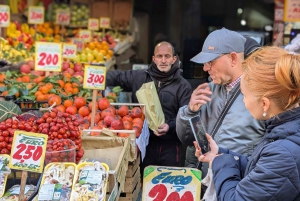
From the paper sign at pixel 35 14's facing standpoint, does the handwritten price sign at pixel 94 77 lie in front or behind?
in front

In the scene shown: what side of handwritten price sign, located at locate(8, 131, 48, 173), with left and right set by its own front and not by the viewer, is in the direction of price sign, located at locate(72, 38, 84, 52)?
back

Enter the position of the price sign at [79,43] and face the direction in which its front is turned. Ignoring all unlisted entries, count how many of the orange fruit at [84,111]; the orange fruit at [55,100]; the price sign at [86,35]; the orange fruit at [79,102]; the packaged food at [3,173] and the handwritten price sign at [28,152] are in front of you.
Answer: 5

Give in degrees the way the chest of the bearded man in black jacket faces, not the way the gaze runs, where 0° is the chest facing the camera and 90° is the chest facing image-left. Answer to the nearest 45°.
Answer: approximately 0°

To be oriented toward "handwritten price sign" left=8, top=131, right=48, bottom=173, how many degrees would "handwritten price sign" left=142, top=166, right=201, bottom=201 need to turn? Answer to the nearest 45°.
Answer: approximately 135° to its right

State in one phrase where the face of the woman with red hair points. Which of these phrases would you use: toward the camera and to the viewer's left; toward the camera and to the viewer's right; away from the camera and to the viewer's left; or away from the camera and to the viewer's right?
away from the camera and to the viewer's left

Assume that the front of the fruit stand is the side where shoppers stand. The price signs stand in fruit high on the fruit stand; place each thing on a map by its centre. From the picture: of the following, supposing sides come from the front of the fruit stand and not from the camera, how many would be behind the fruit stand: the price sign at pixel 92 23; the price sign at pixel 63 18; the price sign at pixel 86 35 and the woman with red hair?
3

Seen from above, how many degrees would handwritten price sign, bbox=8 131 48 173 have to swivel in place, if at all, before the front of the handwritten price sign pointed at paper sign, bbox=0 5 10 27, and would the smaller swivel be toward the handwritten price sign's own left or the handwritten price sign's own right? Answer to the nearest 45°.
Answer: approximately 180°

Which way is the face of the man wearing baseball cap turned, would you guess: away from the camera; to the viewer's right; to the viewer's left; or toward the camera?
to the viewer's left

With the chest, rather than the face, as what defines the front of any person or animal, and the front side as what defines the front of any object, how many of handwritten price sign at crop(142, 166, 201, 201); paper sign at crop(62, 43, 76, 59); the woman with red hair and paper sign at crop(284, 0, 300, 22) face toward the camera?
3

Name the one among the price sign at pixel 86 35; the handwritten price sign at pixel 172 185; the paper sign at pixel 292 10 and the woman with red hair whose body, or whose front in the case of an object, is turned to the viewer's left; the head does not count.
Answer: the woman with red hair

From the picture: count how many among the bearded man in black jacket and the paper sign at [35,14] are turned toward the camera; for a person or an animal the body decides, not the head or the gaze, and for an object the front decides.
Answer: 2
